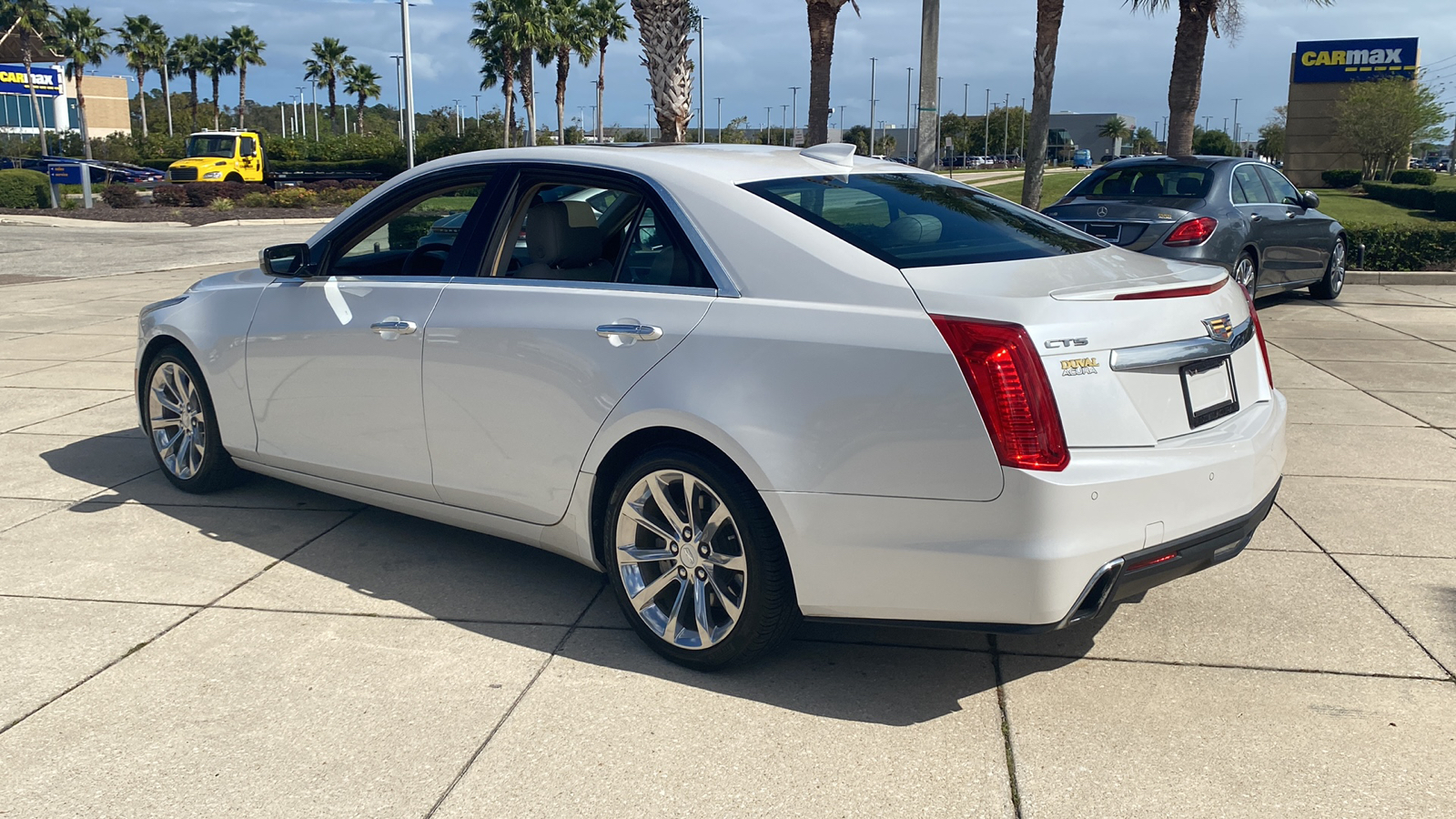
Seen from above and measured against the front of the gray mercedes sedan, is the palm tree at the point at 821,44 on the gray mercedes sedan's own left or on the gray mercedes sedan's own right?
on the gray mercedes sedan's own left

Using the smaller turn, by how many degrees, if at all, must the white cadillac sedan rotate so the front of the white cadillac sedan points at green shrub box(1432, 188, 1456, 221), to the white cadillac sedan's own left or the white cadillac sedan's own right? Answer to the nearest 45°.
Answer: approximately 90° to the white cadillac sedan's own right

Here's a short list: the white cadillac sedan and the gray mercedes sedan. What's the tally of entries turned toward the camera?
0

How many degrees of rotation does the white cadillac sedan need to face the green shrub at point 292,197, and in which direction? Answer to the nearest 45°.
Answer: approximately 45° to its right

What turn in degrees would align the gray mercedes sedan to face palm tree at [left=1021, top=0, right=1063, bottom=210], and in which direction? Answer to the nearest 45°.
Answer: approximately 45° to its left

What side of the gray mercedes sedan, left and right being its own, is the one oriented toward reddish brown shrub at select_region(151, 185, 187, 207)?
left

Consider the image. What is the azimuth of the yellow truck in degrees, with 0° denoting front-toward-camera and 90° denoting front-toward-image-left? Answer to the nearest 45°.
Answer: approximately 45°

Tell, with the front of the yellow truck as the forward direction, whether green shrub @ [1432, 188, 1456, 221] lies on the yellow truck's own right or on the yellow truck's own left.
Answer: on the yellow truck's own left

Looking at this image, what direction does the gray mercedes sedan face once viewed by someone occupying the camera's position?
facing away from the viewer and to the right of the viewer

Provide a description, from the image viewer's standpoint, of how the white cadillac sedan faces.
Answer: facing away from the viewer and to the left of the viewer

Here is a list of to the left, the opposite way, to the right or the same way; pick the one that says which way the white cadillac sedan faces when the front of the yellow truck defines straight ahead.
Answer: to the right

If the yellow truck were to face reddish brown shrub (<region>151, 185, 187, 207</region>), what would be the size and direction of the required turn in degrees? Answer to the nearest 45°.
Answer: approximately 45° to its left
